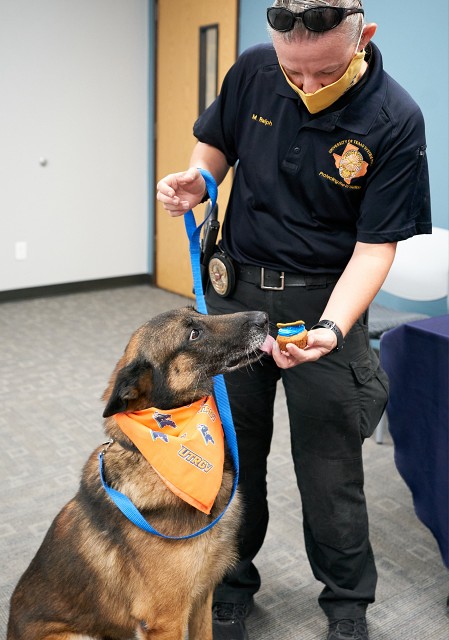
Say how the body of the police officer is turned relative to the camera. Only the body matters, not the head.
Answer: toward the camera

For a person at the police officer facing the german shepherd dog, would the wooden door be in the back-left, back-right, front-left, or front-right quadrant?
back-right

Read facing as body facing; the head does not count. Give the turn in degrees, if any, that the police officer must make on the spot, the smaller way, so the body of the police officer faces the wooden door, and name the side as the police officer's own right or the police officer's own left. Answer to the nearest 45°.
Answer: approximately 180°

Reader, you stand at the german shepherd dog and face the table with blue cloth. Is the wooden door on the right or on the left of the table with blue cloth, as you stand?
left

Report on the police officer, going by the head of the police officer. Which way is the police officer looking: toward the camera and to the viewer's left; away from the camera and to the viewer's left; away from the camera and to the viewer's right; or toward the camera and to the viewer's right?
toward the camera and to the viewer's left
